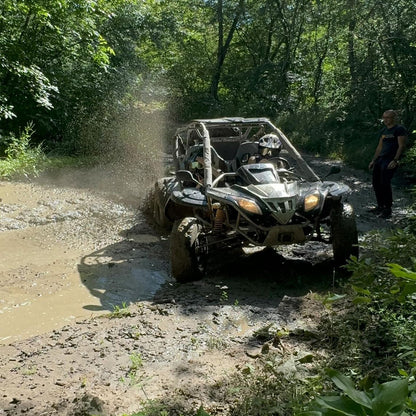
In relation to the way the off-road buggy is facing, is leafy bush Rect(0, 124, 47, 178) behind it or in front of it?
behind

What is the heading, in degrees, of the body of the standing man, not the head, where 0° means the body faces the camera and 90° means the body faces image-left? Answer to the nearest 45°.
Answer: approximately 45°

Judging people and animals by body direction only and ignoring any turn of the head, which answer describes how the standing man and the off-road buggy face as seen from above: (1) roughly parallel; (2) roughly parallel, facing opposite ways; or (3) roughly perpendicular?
roughly perpendicular

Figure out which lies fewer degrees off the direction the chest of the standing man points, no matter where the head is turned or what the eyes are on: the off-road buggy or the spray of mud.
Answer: the off-road buggy

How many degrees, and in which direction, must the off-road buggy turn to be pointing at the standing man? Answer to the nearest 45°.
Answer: approximately 90° to its left

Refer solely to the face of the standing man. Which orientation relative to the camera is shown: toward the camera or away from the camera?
toward the camera

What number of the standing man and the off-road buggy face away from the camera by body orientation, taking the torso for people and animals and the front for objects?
0

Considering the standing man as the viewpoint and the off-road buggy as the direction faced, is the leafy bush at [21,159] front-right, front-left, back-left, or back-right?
front-right
